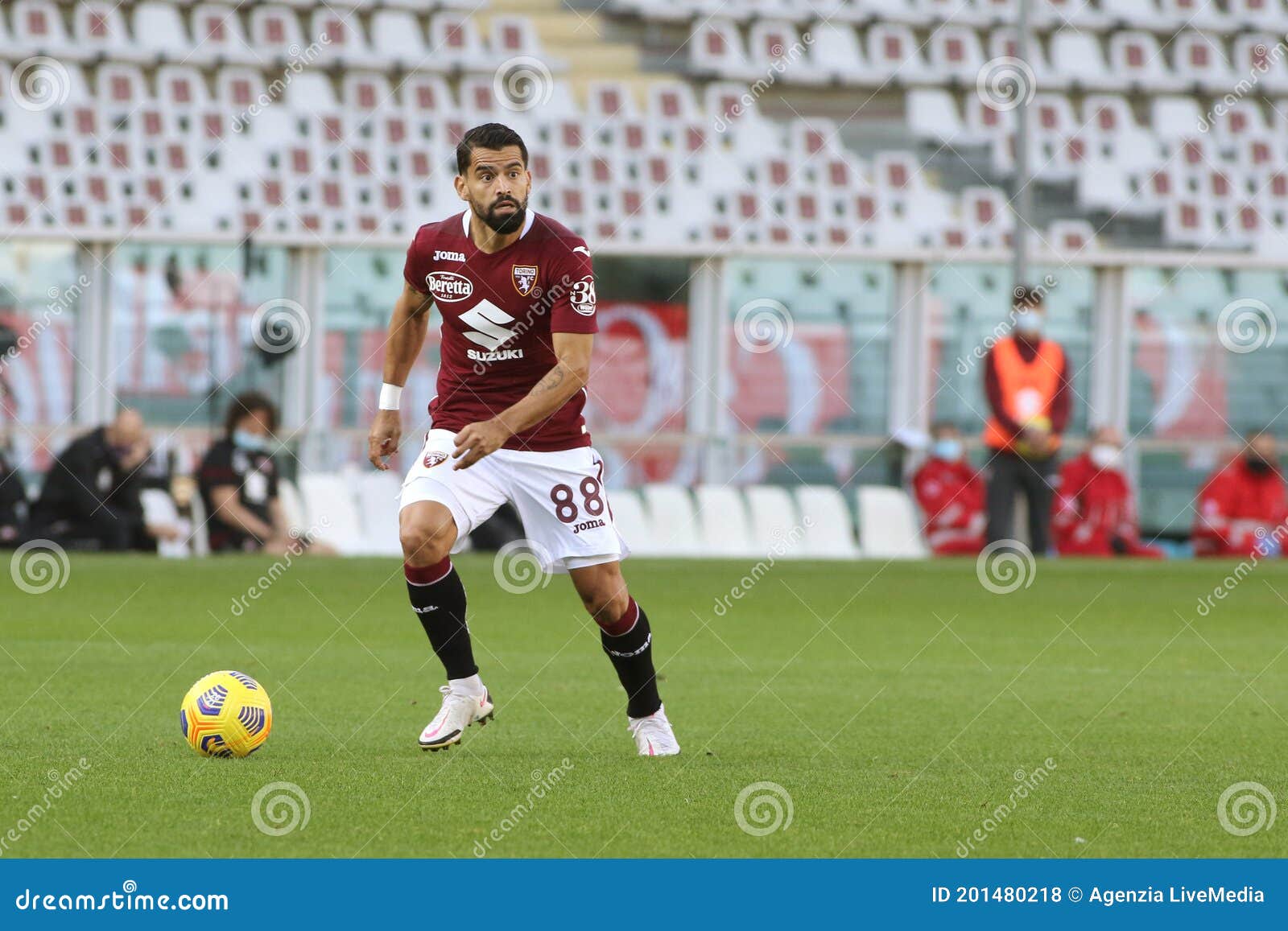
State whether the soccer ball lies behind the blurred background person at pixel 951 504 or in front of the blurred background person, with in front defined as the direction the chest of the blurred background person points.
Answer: in front

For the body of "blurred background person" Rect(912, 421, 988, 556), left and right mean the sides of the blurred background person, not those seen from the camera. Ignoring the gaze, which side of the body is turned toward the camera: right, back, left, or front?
front

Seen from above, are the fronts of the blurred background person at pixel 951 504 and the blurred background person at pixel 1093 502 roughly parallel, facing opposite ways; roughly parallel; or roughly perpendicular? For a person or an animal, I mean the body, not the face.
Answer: roughly parallel

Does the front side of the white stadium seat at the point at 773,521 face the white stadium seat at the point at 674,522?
no

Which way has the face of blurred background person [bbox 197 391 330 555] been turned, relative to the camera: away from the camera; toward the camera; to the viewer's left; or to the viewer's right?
toward the camera

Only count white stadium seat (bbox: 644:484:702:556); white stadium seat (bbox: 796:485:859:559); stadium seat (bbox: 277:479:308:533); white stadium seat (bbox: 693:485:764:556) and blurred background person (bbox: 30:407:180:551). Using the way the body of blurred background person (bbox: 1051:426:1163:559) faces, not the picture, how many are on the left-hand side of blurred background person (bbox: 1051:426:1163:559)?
0

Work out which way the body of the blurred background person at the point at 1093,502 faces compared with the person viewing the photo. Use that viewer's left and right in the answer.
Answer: facing the viewer

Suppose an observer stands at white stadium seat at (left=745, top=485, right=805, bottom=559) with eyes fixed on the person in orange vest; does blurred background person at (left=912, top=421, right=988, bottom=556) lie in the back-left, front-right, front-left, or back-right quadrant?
front-left

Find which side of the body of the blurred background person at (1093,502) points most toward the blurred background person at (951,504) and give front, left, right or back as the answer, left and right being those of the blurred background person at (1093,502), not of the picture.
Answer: right

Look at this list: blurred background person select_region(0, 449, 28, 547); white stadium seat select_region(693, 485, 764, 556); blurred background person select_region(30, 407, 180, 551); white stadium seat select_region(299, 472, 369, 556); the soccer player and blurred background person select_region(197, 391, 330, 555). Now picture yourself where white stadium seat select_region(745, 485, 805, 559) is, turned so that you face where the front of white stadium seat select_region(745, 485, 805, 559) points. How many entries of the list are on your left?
0

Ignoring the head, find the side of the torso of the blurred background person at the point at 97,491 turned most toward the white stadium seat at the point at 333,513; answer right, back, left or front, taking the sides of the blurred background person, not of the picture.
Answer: left

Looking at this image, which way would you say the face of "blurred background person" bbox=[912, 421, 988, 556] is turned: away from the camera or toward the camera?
toward the camera

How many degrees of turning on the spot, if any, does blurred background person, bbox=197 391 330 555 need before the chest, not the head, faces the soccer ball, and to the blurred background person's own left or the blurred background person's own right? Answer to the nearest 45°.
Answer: approximately 45° to the blurred background person's own right

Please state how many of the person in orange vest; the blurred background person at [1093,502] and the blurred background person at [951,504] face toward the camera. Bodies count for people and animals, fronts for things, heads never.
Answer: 3

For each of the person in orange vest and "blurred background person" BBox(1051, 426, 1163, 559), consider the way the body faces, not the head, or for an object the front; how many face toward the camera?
2

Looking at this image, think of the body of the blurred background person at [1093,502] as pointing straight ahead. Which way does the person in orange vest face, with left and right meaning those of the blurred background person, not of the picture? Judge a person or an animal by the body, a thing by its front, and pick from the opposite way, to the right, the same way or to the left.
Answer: the same way

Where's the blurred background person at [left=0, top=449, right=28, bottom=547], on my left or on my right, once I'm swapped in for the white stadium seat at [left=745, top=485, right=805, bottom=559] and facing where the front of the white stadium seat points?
on my right

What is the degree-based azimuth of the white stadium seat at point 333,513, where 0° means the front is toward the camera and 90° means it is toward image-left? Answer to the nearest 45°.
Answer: approximately 315°

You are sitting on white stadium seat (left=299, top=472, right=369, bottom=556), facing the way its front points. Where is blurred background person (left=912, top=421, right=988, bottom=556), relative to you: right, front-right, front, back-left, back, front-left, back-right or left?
front-left

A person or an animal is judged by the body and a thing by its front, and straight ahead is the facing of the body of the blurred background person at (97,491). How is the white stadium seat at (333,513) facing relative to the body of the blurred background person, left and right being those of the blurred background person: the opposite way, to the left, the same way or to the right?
the same way

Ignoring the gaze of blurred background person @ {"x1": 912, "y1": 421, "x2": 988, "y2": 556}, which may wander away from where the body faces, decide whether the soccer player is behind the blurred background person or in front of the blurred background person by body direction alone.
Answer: in front

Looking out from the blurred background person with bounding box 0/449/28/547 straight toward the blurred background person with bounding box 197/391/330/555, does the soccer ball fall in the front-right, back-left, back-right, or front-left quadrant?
front-right

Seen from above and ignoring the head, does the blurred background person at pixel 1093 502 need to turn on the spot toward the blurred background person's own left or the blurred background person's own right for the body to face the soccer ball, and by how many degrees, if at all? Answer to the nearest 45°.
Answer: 0° — they already face it
